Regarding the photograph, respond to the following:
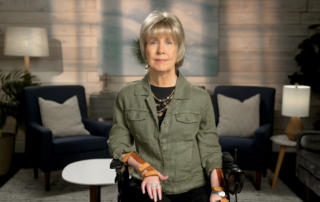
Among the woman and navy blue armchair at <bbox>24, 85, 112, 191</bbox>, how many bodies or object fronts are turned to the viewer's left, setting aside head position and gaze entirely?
0

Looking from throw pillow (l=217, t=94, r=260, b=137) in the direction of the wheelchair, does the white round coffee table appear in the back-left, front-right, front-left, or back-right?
front-right

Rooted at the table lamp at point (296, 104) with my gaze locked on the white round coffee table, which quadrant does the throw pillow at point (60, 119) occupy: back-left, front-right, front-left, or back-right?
front-right

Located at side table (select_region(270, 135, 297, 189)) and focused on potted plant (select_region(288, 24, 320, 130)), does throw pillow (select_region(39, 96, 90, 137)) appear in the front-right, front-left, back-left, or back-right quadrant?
back-left

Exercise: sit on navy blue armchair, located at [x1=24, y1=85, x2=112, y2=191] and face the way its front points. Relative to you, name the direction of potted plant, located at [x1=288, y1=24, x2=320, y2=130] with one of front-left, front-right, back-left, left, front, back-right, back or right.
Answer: front-left

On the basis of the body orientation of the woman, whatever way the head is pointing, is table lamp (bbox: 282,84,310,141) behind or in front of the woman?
behind

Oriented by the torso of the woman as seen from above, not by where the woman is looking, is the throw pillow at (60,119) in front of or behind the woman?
behind

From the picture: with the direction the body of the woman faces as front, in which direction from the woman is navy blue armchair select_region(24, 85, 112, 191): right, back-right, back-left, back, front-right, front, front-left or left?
back-right

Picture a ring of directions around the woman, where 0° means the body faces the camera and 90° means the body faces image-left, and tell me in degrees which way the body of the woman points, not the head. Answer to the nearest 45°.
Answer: approximately 0°

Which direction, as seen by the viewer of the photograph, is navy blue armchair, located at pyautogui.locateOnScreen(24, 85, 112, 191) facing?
facing the viewer and to the right of the viewer

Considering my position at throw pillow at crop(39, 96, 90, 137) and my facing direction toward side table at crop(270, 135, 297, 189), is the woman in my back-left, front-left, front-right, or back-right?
front-right
